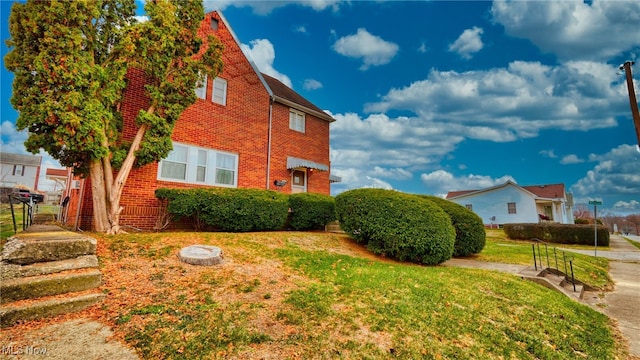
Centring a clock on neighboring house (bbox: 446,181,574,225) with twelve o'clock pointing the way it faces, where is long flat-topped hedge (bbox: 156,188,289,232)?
The long flat-topped hedge is roughly at 2 o'clock from the neighboring house.

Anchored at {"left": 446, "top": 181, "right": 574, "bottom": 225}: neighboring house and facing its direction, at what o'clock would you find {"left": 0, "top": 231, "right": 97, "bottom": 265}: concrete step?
The concrete step is roughly at 2 o'clock from the neighboring house.

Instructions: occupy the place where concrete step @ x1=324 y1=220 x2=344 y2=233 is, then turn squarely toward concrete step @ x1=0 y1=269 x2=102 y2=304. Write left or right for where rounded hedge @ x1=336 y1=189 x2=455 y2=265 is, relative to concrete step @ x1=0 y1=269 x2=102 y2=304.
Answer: left

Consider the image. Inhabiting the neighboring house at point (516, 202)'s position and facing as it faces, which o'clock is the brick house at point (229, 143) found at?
The brick house is roughly at 2 o'clock from the neighboring house.

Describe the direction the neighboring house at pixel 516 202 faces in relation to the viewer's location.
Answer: facing the viewer and to the right of the viewer

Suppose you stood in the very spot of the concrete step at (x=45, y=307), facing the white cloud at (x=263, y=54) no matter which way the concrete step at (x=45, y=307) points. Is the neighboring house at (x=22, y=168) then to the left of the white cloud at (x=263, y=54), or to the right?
left

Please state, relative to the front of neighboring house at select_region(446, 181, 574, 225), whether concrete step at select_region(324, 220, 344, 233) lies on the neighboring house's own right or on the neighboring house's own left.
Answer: on the neighboring house's own right

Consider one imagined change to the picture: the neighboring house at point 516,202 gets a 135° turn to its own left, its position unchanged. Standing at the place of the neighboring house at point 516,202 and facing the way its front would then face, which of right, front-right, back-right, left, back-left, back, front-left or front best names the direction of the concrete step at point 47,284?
back

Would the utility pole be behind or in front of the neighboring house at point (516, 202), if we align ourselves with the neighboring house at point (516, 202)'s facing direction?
in front
